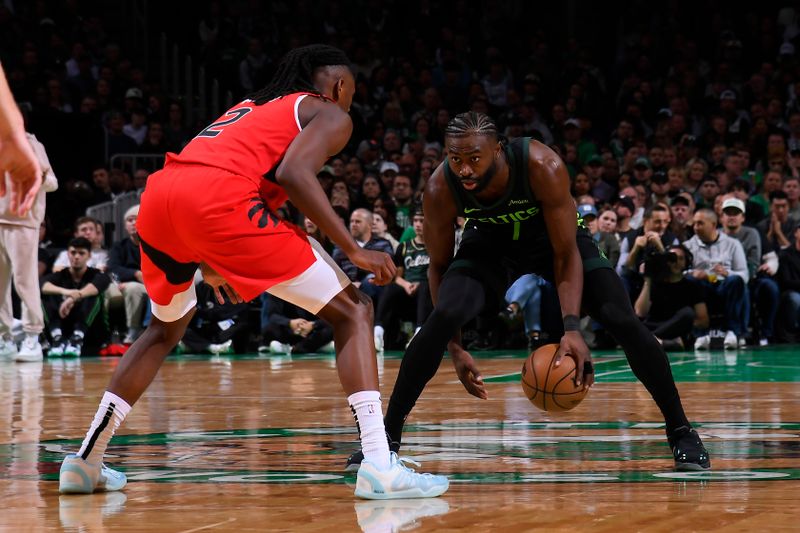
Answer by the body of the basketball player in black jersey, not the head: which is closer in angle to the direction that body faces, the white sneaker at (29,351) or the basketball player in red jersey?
the basketball player in red jersey

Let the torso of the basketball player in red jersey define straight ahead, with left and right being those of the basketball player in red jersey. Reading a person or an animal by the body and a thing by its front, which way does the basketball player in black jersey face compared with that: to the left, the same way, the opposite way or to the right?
the opposite way

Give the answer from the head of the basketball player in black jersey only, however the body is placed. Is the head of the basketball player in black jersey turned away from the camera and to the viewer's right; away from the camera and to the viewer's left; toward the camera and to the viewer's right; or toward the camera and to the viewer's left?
toward the camera and to the viewer's left

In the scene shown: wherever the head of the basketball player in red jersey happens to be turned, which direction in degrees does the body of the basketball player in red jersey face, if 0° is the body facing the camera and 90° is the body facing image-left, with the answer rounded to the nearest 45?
approximately 225°

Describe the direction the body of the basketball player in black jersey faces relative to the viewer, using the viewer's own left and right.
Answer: facing the viewer and to the left of the viewer

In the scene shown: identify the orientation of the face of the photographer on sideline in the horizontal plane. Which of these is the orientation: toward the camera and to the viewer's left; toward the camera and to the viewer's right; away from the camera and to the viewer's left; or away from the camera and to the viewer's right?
toward the camera and to the viewer's left

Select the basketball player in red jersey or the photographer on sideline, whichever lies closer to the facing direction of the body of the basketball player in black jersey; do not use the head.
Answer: the basketball player in red jersey

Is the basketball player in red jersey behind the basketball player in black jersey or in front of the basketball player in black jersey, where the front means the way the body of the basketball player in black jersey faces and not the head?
in front

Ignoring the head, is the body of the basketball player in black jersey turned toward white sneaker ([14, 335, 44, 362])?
no

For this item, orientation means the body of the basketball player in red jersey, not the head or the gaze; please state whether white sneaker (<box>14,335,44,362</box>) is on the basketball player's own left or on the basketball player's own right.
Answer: on the basketball player's own left

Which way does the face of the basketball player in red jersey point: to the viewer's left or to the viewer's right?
to the viewer's right
